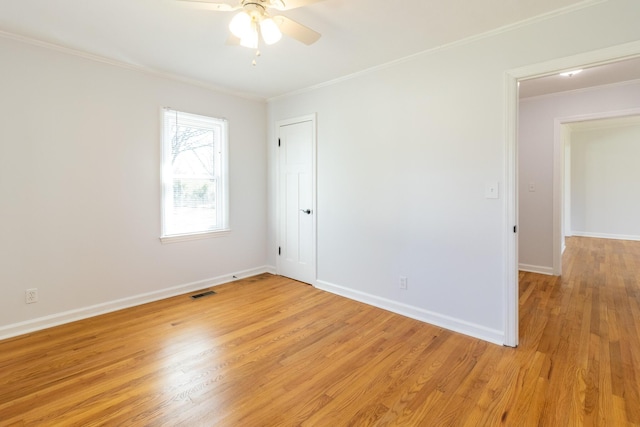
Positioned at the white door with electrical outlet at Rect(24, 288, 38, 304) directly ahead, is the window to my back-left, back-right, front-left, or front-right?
front-right

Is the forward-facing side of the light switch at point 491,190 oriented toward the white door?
no

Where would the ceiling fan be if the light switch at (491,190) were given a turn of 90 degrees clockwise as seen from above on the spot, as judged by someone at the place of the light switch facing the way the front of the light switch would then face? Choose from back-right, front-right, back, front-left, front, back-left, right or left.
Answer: front-left

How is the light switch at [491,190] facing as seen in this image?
toward the camera

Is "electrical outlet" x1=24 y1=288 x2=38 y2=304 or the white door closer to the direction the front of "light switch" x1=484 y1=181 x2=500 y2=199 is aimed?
the electrical outlet

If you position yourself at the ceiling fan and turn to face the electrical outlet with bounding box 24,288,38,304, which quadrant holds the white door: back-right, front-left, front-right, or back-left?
front-right

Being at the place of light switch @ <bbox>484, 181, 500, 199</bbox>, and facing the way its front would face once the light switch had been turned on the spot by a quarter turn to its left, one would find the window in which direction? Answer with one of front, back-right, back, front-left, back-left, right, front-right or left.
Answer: back

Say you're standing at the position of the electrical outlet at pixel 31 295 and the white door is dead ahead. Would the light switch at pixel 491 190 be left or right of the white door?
right

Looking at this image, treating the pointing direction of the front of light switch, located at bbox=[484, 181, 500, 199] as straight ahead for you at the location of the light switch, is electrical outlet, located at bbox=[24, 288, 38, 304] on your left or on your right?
on your right
